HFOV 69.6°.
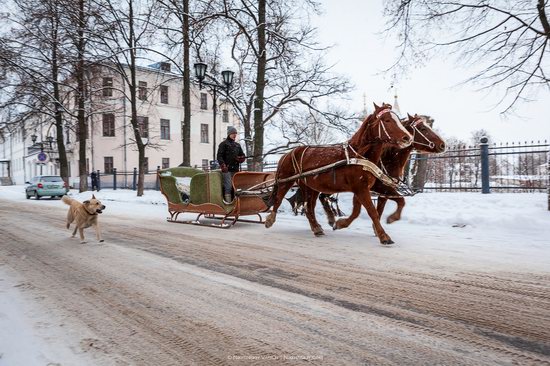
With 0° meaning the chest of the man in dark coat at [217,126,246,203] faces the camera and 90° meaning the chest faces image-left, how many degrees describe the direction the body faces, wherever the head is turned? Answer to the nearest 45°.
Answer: approximately 315°

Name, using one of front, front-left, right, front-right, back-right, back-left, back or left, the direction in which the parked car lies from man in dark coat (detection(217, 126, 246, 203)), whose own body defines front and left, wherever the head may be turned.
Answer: back

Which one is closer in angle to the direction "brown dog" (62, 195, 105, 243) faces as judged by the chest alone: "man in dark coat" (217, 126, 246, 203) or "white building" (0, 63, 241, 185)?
the man in dark coat

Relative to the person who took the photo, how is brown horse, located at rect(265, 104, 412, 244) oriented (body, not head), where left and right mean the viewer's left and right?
facing to the right of the viewer

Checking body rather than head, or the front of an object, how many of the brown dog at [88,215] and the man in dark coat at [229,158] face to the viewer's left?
0

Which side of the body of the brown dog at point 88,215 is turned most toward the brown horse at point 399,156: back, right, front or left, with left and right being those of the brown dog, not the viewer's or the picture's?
front

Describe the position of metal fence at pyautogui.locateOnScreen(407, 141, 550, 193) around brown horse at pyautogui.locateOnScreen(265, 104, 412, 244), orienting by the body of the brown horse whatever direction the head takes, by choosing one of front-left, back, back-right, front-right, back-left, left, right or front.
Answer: front-left

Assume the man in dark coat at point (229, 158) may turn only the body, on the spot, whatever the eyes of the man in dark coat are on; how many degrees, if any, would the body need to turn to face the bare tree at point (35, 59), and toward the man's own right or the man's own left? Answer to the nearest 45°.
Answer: approximately 180°

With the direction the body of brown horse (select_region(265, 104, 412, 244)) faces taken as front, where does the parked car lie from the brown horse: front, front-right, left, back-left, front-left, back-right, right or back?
back-left

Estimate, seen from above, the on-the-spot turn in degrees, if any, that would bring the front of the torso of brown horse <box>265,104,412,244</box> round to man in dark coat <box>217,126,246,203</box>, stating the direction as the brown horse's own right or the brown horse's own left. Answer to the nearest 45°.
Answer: approximately 135° to the brown horse's own left

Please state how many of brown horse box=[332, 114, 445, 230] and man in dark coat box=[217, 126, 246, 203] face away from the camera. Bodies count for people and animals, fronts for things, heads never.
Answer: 0

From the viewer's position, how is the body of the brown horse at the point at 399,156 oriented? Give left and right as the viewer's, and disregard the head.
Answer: facing to the right of the viewer

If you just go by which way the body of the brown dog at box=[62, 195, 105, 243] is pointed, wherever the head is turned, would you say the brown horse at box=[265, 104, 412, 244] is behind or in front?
in front
